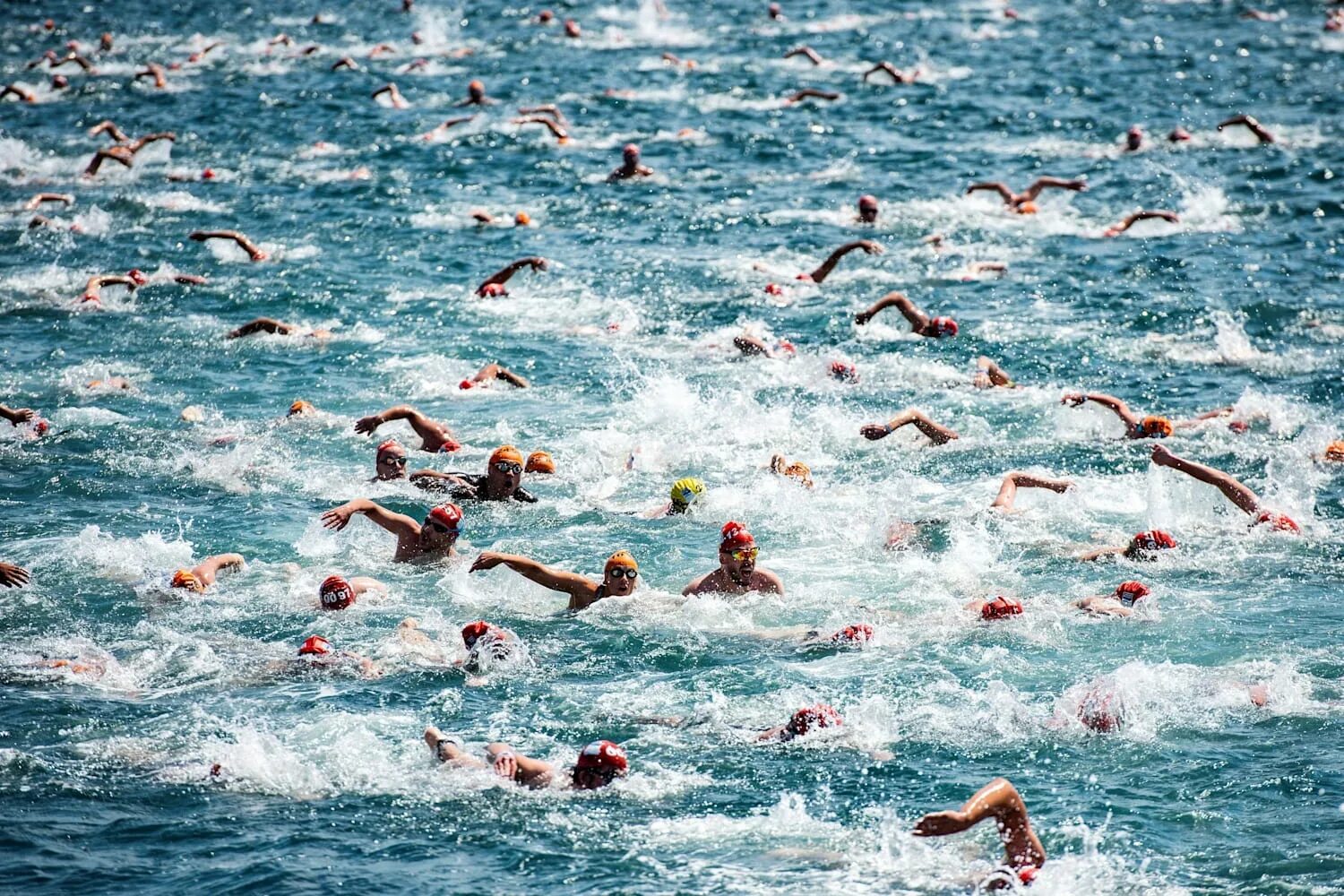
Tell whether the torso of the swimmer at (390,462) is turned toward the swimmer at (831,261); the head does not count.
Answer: no

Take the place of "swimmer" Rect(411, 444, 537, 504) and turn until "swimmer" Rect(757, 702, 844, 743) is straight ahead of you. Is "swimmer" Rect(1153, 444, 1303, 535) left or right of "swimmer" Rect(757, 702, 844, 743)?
left

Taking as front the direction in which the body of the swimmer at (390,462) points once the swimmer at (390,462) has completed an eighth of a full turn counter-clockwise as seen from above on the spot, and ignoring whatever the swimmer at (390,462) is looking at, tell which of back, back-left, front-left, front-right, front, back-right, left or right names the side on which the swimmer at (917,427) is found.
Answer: front

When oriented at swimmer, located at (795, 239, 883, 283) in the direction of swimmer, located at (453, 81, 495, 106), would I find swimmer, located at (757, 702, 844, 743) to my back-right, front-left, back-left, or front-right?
back-left

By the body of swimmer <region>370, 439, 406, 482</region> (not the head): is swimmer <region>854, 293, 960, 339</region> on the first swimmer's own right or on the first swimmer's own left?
on the first swimmer's own left

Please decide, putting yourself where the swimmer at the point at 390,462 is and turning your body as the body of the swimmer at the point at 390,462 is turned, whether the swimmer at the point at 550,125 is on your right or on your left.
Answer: on your left

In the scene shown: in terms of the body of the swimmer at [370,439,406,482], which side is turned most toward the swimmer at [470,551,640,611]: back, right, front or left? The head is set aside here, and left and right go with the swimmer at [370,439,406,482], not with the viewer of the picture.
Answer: front

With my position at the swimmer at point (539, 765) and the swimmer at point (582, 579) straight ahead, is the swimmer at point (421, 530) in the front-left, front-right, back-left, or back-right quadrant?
front-left

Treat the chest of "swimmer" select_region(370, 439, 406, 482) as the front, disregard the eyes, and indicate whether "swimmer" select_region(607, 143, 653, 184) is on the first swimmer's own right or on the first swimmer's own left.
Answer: on the first swimmer's own left

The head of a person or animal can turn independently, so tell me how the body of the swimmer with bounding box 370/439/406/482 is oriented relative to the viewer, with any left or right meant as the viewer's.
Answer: facing the viewer and to the right of the viewer

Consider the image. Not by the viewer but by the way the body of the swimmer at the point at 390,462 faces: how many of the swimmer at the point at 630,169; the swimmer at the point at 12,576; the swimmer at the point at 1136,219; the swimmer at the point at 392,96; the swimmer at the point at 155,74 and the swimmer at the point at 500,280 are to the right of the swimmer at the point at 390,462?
1

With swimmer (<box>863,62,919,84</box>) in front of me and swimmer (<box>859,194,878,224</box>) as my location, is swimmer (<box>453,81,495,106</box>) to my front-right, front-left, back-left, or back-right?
front-left

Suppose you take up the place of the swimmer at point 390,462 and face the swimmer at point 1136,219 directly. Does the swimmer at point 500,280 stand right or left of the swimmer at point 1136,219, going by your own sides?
left

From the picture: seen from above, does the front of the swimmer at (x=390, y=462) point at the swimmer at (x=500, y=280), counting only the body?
no

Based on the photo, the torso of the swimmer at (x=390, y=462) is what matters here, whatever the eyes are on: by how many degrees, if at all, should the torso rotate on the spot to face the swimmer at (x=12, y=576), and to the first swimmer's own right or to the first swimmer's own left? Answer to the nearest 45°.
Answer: approximately 90° to the first swimmer's own right

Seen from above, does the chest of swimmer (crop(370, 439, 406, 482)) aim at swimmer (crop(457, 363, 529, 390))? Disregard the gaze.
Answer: no

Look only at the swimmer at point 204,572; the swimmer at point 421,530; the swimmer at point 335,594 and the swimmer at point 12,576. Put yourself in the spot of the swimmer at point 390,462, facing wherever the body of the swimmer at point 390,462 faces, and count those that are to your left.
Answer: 0
